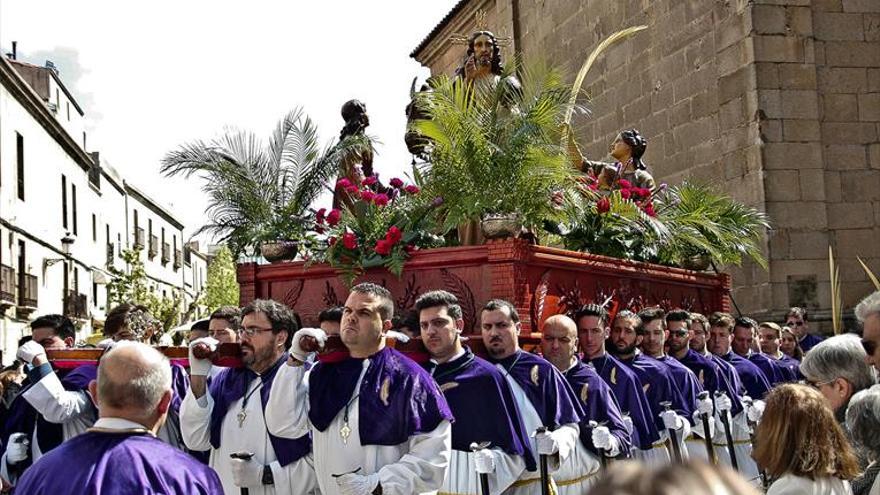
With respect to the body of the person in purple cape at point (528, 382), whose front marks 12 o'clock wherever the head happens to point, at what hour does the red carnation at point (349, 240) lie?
The red carnation is roughly at 3 o'clock from the person in purple cape.

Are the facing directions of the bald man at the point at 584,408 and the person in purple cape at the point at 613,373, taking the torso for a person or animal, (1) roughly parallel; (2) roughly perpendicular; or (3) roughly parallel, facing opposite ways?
roughly parallel

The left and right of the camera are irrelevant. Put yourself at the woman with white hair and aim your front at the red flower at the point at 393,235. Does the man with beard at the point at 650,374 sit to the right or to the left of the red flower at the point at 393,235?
right

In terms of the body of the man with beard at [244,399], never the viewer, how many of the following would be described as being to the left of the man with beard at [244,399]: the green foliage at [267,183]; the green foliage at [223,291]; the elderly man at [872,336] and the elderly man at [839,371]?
2

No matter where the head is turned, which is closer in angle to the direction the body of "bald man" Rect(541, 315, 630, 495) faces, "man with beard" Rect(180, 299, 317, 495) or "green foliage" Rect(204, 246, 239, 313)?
the man with beard

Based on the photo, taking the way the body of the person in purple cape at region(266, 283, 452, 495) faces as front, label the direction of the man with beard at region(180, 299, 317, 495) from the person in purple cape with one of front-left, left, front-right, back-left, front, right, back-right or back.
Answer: right

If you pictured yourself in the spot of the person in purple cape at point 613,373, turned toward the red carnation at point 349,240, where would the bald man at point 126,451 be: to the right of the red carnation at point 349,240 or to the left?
left

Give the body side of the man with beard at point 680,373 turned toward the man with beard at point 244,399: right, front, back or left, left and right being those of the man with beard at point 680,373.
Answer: front

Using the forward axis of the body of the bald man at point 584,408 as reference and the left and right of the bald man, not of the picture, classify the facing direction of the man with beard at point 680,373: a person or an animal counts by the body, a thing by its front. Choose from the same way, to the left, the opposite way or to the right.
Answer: the same way

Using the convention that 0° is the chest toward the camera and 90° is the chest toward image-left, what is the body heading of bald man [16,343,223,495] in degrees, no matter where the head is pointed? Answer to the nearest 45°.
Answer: approximately 180°

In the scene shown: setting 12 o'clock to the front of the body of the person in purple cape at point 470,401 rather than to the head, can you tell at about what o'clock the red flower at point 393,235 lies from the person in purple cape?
The red flower is roughly at 4 o'clock from the person in purple cape.

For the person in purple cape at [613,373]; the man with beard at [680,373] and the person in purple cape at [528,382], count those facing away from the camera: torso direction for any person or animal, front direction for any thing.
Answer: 0

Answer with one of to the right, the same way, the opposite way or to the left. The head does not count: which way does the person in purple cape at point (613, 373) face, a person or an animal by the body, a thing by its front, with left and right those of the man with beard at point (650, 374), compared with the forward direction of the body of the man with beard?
the same way

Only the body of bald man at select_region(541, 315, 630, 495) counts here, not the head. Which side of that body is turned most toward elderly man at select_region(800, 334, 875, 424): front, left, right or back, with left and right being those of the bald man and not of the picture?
left

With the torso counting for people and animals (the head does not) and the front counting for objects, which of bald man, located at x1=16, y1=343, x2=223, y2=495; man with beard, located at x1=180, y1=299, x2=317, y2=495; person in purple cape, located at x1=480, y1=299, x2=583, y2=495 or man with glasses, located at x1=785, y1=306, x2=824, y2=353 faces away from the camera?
the bald man

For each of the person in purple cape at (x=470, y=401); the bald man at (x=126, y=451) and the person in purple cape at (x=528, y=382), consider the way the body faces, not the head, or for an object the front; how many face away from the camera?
1
